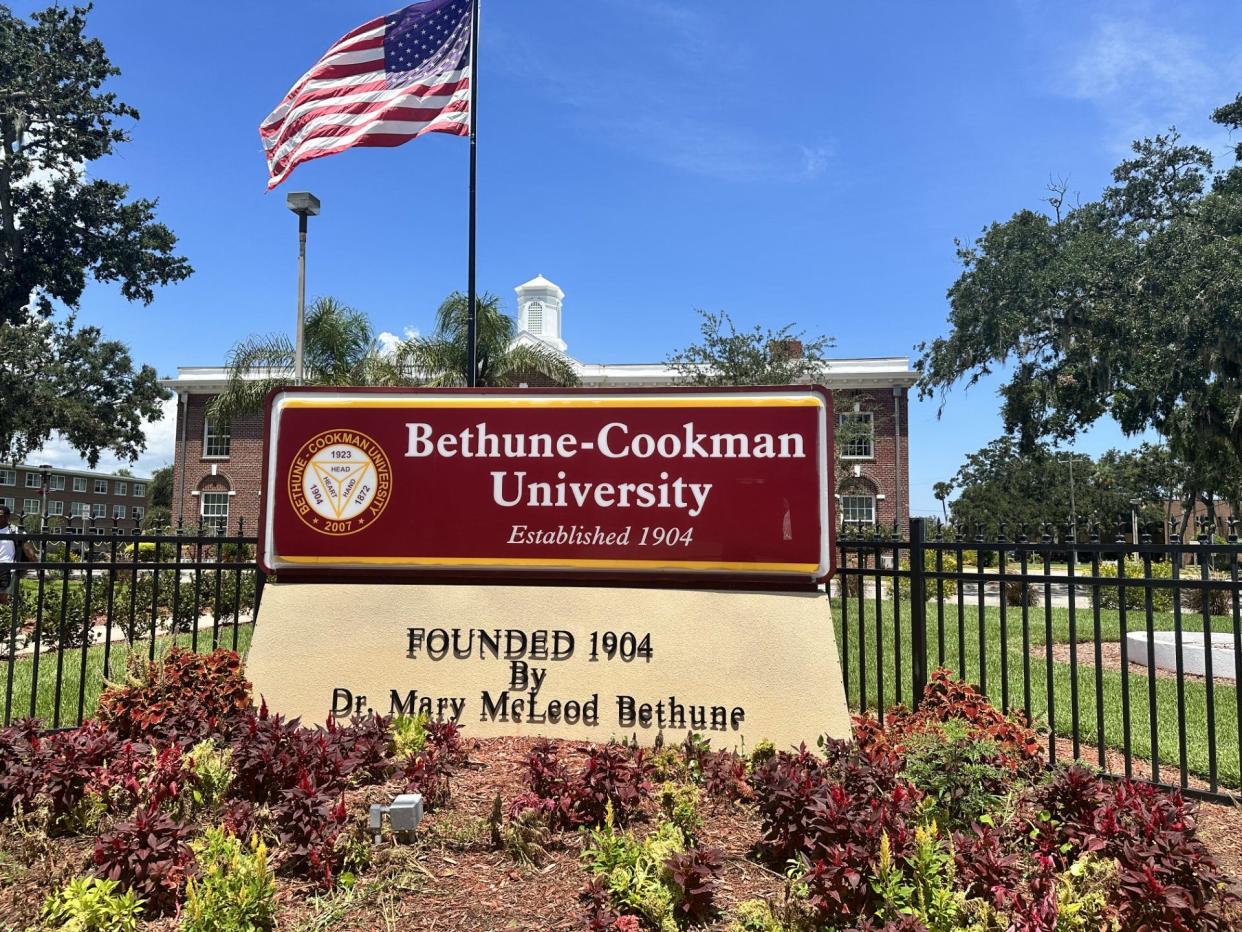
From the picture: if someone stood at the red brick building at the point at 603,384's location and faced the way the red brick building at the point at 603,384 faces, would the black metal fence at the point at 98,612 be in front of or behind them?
in front

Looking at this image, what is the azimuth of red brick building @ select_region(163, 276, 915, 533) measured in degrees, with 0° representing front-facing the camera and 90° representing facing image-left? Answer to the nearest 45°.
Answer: approximately 0°

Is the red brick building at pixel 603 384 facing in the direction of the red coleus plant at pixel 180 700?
yes

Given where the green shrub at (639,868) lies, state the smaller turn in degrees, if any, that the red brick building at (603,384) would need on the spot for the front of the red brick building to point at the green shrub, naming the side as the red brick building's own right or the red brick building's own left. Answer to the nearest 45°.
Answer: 0° — it already faces it

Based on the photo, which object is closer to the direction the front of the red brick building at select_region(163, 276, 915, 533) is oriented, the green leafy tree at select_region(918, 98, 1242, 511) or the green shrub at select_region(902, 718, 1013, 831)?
the green shrub

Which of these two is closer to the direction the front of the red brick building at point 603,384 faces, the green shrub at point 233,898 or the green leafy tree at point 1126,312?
the green shrub

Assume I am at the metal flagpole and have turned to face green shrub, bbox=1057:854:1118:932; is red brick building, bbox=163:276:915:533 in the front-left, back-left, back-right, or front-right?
back-left

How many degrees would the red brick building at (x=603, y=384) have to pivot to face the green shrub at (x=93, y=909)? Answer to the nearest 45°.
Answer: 0° — it already faces it

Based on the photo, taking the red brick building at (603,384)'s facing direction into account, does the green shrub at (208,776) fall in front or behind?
in front

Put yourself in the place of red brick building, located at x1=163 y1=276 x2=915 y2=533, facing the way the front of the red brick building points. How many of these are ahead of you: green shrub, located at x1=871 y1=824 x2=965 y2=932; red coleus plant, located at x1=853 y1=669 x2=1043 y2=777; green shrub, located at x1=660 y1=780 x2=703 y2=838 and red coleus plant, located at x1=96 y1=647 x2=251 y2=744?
4
